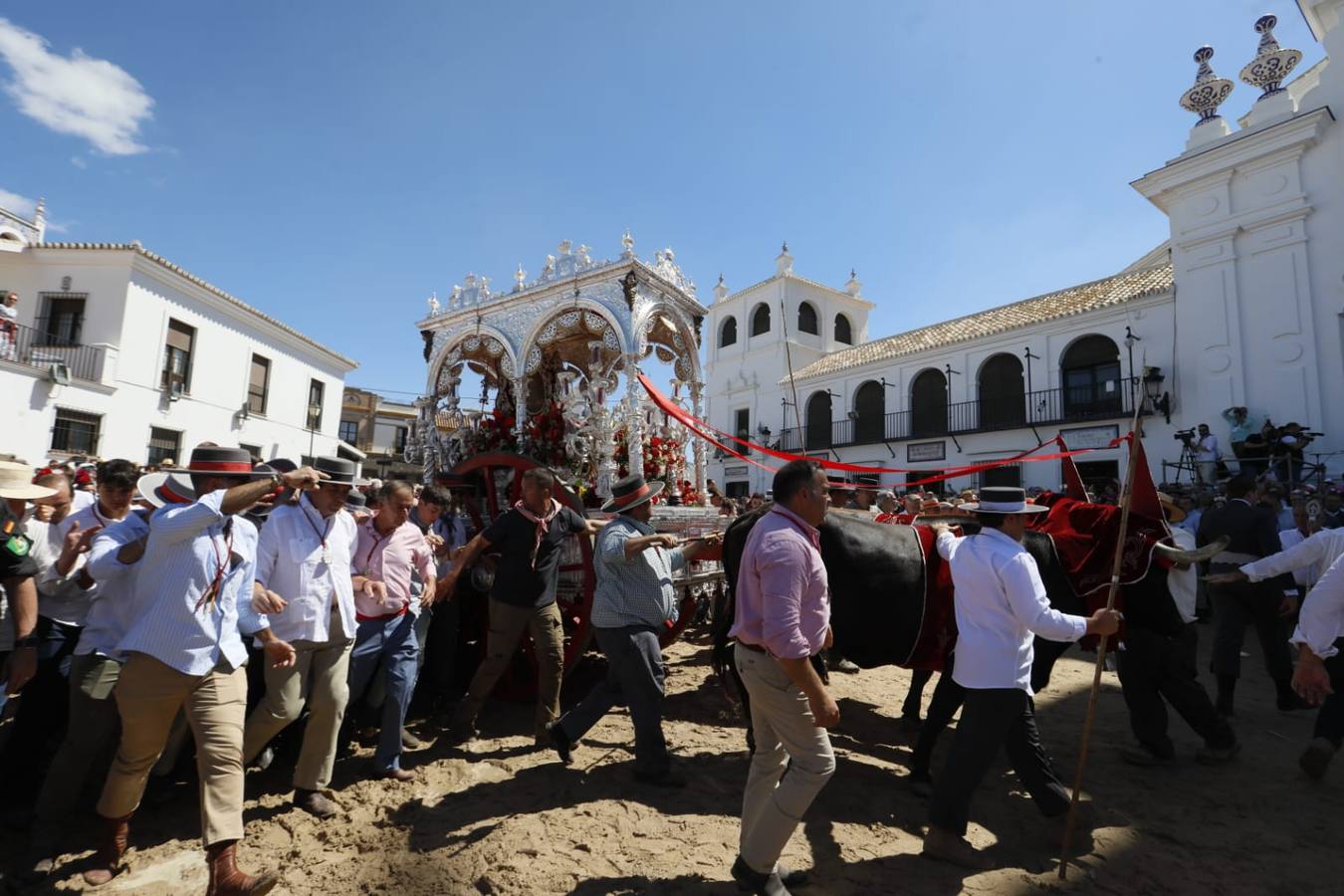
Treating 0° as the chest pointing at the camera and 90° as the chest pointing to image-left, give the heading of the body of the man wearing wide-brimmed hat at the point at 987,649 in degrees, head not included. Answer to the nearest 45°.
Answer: approximately 225°

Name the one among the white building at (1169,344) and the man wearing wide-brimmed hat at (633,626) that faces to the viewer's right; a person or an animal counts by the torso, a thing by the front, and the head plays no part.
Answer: the man wearing wide-brimmed hat

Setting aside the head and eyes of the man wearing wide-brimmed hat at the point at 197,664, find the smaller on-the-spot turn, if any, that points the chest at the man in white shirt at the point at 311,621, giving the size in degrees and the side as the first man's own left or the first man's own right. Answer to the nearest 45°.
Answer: approximately 90° to the first man's own left

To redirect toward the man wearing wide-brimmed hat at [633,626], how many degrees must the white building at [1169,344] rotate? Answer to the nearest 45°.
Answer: approximately 45° to its left

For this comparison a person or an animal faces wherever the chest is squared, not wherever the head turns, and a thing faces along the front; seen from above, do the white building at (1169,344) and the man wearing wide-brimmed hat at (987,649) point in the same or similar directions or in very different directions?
very different directions

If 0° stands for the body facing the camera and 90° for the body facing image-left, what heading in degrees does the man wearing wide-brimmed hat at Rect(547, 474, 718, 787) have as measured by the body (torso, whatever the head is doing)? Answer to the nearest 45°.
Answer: approximately 270°

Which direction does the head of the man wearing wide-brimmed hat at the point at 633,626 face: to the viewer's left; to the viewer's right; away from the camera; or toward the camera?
to the viewer's right

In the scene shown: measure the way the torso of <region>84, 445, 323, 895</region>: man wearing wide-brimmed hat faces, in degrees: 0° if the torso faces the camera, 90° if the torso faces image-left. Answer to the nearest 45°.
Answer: approximately 315°

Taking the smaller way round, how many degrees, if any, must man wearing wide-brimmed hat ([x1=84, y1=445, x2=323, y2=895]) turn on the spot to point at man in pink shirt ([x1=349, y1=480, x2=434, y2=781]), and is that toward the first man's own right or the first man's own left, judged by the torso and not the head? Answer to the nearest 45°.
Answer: approximately 90° to the first man's own left

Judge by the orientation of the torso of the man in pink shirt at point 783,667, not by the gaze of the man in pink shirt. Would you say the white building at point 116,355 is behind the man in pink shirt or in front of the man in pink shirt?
behind

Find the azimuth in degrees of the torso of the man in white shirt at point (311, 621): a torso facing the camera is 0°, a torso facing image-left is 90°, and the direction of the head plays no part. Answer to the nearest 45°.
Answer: approximately 315°

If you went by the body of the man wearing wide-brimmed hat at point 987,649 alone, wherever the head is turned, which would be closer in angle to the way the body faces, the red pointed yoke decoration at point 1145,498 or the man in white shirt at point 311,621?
the red pointed yoke decoration

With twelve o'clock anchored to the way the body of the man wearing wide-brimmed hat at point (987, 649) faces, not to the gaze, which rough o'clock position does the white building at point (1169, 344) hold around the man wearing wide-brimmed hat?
The white building is roughly at 11 o'clock from the man wearing wide-brimmed hat.
